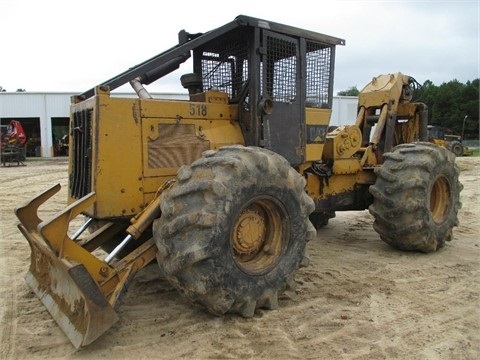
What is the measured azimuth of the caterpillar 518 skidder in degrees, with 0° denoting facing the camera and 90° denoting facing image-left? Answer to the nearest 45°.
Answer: approximately 45°

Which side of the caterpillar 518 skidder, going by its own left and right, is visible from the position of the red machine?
right

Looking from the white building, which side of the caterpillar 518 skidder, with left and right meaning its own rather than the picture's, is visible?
right
